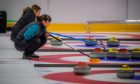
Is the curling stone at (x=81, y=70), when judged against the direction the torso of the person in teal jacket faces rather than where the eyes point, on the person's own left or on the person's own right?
on the person's own right

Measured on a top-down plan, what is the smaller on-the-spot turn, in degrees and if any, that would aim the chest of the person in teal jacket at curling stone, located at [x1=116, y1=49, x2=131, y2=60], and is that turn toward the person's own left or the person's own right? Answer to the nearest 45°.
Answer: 0° — they already face it

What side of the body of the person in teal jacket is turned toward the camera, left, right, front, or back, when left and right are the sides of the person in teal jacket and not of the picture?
right
